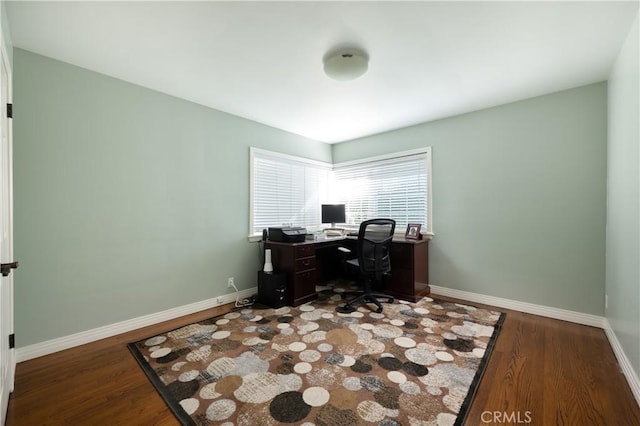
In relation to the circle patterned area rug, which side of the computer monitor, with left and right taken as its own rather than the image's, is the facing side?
front

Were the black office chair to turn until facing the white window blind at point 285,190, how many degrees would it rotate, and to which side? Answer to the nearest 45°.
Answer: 0° — it already faces it

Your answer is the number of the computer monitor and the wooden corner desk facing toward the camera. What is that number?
2

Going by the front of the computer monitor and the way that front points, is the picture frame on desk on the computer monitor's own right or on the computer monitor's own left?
on the computer monitor's own left

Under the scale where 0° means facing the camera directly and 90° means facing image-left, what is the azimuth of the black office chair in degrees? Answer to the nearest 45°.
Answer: approximately 135°

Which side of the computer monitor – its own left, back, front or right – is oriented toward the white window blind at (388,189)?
left

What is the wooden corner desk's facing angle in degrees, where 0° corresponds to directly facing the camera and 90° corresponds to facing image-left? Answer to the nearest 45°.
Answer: approximately 0°

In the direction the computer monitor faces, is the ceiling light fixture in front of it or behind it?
in front

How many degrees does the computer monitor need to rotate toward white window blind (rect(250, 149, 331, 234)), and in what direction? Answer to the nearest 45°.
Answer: approximately 90° to its right

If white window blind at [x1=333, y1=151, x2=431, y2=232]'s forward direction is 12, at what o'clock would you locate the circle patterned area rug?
The circle patterned area rug is roughly at 11 o'clock from the white window blind.

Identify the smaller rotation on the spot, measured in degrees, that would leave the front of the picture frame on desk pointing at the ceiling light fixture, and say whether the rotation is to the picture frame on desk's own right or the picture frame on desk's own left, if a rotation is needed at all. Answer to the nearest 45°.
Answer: approximately 45° to the picture frame on desk's own left
